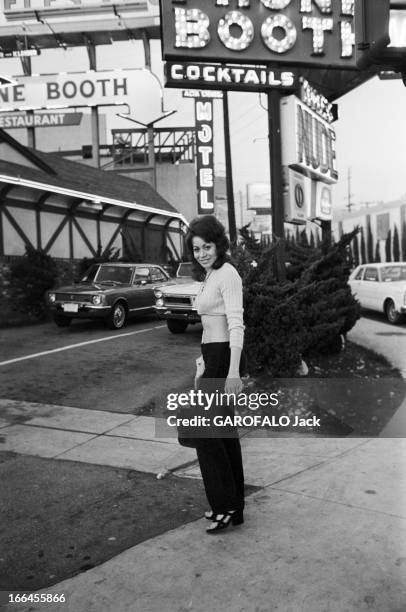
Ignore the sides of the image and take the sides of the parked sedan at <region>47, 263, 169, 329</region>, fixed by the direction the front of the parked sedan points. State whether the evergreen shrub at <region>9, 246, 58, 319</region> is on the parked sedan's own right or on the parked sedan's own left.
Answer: on the parked sedan's own right

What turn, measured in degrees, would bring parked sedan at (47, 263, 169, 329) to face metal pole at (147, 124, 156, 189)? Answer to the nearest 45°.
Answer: approximately 135° to its right
